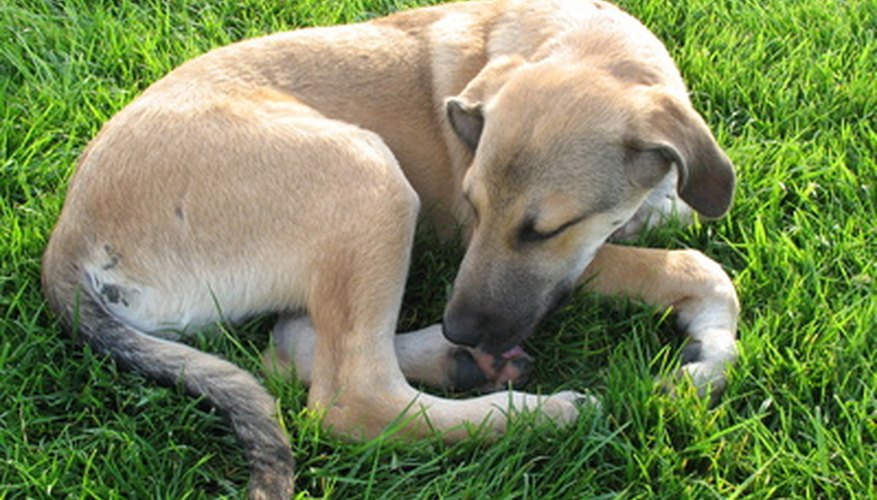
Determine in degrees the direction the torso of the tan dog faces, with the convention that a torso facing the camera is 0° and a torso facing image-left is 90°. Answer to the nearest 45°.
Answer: approximately 270°
